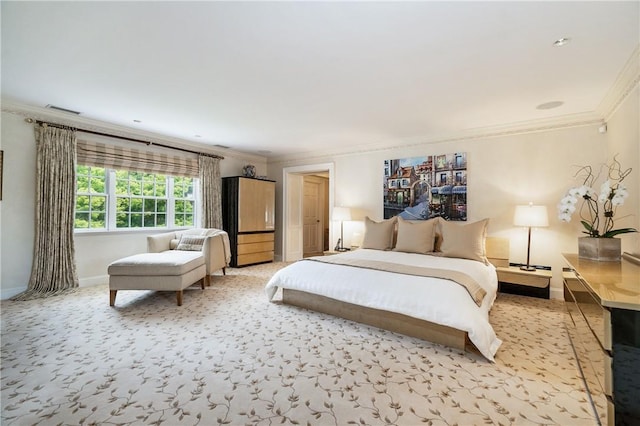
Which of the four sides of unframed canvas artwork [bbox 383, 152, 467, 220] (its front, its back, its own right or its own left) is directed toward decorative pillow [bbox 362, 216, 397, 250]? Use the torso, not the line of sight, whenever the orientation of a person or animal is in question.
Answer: right

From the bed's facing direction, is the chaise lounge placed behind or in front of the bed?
in front

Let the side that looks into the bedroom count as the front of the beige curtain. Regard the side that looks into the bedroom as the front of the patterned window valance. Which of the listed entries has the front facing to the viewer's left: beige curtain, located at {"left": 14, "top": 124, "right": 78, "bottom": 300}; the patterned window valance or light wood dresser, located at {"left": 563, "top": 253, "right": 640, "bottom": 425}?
the light wood dresser

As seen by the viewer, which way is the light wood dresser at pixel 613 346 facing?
to the viewer's left

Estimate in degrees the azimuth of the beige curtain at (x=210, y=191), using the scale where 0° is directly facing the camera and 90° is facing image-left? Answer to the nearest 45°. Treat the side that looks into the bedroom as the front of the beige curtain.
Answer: approximately 315°

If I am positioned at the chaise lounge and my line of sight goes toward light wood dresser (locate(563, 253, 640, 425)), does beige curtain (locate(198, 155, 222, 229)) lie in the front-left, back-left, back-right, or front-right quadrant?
back-left

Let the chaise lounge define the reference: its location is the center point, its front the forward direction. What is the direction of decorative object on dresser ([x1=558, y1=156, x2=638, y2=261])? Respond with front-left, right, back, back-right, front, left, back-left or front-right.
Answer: left

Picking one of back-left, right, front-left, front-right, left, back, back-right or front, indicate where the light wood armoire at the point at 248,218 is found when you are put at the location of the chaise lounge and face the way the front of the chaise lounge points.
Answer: back

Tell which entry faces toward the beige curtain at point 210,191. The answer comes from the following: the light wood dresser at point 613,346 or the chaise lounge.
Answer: the light wood dresser

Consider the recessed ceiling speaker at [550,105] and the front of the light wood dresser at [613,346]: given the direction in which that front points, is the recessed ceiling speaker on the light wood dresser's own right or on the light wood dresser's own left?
on the light wood dresser's own right

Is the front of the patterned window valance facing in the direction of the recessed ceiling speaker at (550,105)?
yes

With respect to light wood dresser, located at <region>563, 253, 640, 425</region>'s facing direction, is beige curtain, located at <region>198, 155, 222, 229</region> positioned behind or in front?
in front

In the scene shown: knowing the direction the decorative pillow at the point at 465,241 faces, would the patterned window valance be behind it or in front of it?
in front

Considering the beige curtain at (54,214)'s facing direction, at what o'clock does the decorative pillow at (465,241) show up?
The decorative pillow is roughly at 12 o'clock from the beige curtain.

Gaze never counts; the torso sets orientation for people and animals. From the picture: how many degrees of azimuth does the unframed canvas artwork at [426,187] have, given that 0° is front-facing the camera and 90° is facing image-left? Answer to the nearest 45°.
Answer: approximately 45°
